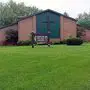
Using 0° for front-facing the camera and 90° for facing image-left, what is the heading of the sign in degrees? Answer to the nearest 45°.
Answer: approximately 0°
